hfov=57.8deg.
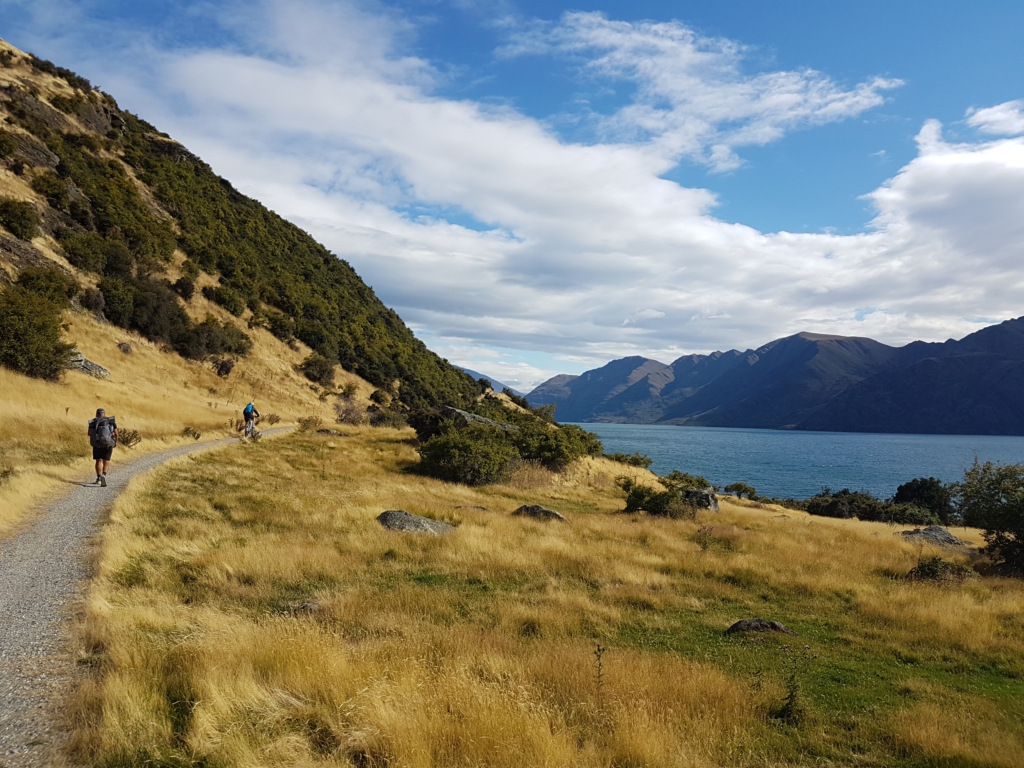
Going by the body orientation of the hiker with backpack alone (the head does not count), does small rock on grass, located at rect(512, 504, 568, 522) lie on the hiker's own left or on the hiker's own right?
on the hiker's own right

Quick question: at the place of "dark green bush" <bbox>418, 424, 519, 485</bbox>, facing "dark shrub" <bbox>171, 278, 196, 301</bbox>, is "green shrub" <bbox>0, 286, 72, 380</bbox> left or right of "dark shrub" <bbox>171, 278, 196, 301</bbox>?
left

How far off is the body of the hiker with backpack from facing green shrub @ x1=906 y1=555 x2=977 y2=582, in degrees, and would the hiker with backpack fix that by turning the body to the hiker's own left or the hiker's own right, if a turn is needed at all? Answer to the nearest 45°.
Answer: approximately 135° to the hiker's own right

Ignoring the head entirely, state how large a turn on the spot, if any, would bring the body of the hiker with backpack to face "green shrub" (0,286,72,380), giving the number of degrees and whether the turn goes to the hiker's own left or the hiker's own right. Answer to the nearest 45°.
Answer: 0° — they already face it

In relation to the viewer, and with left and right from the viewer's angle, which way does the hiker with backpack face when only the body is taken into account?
facing away from the viewer

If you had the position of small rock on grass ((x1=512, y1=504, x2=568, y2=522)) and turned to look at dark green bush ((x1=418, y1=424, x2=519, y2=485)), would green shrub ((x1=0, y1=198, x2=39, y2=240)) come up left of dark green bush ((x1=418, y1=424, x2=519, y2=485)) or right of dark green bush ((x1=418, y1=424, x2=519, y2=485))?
left

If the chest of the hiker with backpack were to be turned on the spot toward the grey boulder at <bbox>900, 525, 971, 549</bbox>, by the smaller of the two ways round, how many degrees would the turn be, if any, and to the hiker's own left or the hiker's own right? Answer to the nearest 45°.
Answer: approximately 90° to the hiker's own right

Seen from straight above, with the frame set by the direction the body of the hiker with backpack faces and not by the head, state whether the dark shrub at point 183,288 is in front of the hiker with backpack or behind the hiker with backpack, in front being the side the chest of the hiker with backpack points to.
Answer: in front
